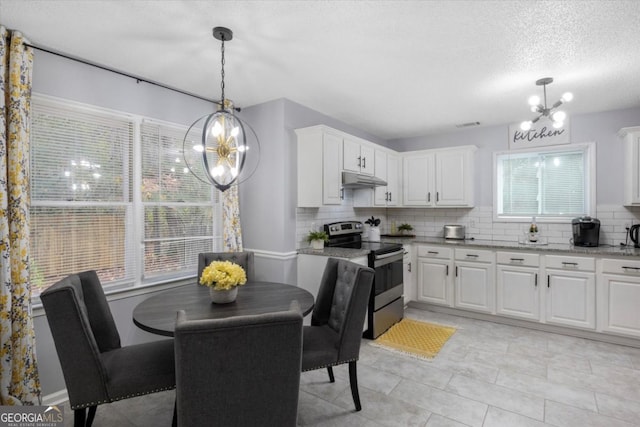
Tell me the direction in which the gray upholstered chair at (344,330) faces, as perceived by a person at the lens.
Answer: facing the viewer and to the left of the viewer

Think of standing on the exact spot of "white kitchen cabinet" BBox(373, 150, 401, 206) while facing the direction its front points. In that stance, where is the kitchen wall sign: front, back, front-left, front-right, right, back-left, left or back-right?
front-left

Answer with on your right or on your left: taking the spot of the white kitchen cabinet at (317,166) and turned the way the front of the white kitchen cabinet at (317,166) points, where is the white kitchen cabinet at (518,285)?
on your left

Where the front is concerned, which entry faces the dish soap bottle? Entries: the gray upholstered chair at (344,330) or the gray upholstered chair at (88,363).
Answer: the gray upholstered chair at (88,363)

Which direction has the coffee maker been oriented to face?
toward the camera

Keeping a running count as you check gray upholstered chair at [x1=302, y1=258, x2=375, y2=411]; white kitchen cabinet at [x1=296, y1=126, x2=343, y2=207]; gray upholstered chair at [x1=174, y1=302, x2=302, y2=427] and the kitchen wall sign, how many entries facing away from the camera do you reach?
1

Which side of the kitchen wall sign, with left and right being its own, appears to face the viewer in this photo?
front

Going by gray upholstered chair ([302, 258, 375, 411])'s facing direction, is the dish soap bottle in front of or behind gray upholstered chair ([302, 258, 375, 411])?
behind

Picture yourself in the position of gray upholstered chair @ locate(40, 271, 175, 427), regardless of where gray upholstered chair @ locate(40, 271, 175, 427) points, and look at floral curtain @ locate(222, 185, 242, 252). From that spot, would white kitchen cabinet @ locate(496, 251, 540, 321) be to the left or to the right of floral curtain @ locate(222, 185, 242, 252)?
right

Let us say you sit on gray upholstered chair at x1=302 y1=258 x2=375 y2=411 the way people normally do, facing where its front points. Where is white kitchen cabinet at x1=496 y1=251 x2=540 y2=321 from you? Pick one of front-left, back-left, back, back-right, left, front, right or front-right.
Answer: back

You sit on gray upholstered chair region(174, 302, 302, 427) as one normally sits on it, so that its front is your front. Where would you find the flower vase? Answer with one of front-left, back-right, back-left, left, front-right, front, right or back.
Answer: front

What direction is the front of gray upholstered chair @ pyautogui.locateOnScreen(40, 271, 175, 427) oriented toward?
to the viewer's right

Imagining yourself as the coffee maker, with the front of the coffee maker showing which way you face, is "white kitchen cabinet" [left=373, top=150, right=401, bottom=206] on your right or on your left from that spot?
on your right

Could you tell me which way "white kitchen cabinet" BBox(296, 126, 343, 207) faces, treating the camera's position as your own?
facing the viewer and to the right of the viewer

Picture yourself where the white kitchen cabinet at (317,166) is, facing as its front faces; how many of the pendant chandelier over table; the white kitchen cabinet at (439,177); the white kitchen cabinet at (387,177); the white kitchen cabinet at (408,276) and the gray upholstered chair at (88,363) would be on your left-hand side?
3

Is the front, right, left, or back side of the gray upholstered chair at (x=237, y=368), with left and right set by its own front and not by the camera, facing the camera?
back

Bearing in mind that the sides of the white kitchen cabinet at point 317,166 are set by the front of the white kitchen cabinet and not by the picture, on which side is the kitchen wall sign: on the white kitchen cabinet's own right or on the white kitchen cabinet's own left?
on the white kitchen cabinet's own left
